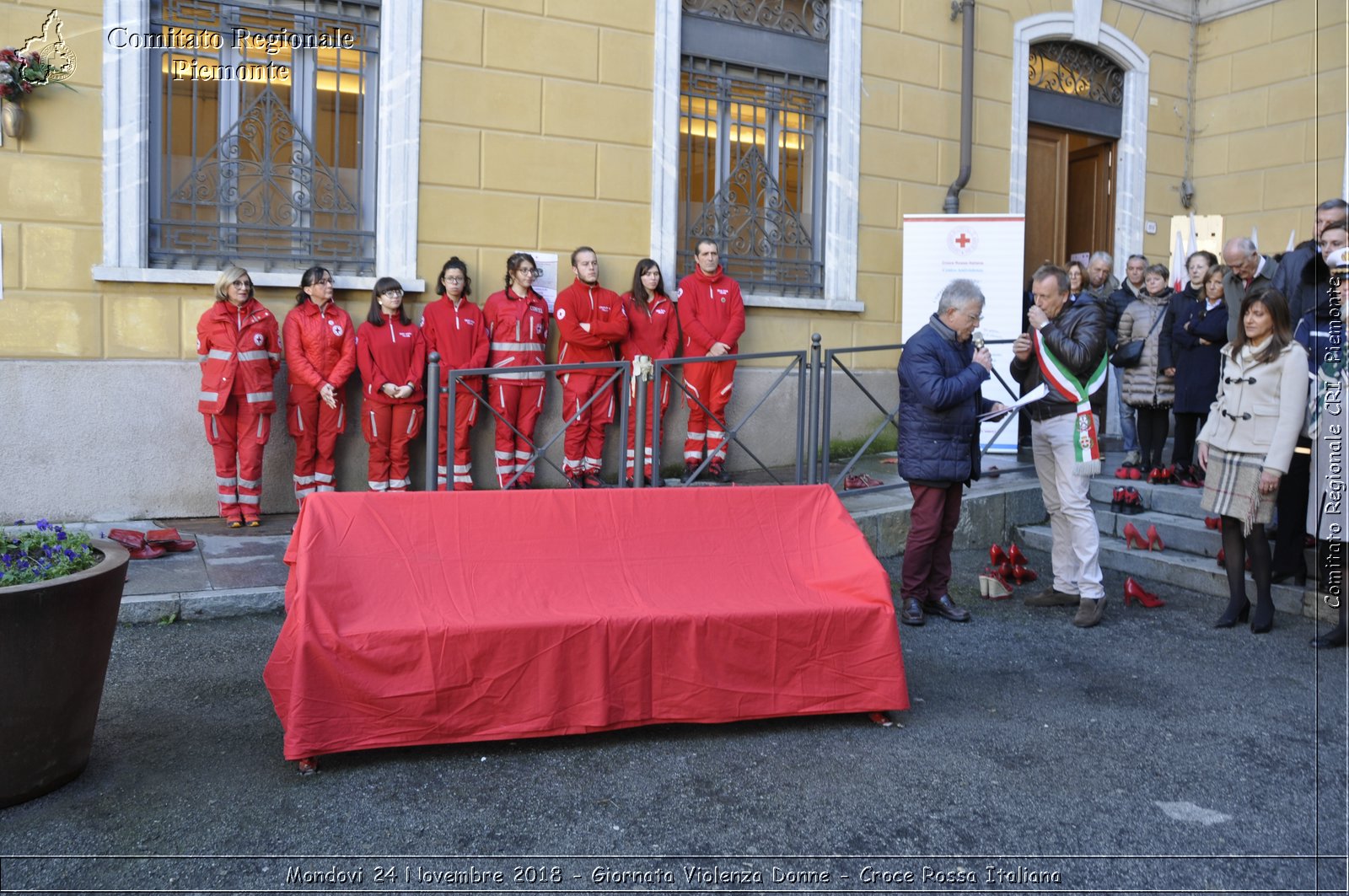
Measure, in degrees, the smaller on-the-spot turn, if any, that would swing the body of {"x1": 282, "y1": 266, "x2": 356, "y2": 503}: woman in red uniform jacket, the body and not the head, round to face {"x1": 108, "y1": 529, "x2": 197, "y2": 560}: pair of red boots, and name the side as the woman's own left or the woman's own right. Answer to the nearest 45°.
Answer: approximately 90° to the woman's own right

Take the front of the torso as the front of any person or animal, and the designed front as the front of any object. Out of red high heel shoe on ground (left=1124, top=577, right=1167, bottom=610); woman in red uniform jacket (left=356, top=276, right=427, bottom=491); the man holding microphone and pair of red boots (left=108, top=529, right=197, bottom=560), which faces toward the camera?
the woman in red uniform jacket

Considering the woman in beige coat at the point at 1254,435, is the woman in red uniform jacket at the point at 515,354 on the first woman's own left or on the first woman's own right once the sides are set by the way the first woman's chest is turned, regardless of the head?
on the first woman's own right

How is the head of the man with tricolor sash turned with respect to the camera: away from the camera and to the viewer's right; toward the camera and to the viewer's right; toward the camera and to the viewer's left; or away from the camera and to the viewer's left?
toward the camera and to the viewer's left

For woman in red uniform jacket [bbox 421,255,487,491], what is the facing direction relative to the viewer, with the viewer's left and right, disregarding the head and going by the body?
facing the viewer

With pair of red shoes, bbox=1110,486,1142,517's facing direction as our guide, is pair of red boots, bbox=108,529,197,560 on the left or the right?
on its right

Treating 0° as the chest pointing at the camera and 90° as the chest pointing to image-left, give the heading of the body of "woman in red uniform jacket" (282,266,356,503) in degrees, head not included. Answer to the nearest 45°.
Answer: approximately 315°

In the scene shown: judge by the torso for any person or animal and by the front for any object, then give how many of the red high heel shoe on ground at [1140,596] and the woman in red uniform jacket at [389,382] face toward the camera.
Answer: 1

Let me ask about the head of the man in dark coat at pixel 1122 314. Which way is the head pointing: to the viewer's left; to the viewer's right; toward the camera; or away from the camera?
toward the camera

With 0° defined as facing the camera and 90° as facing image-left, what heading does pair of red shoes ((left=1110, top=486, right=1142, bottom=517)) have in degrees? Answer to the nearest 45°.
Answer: approximately 0°

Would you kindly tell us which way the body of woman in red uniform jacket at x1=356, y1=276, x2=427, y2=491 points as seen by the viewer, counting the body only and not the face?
toward the camera

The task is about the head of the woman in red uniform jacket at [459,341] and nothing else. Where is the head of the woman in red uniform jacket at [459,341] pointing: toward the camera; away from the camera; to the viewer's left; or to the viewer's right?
toward the camera
